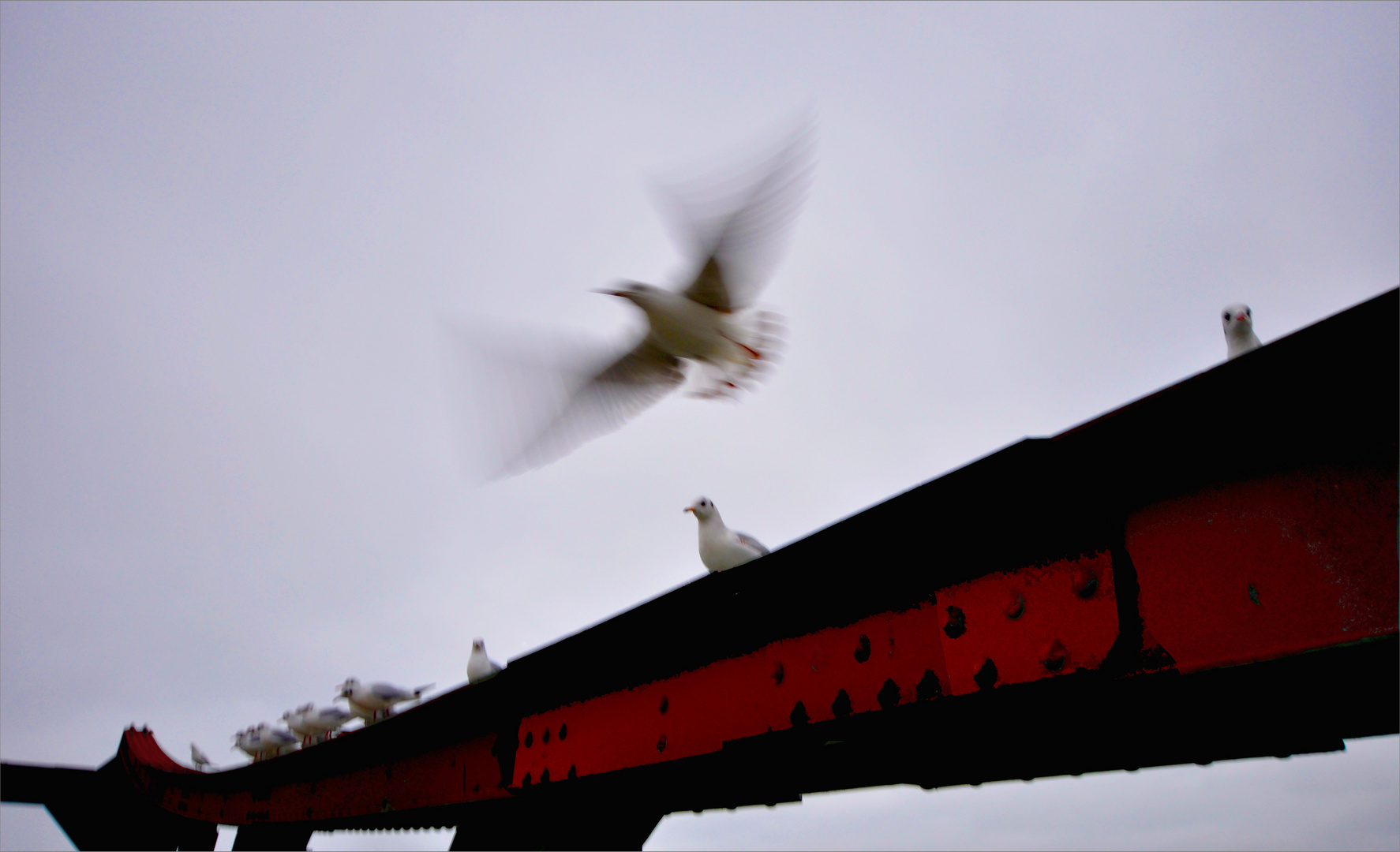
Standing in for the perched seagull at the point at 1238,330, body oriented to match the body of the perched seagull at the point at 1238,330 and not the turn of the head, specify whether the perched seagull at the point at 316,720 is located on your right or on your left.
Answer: on your right

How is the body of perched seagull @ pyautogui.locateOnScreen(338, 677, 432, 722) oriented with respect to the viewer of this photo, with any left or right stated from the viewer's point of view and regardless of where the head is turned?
facing to the left of the viewer

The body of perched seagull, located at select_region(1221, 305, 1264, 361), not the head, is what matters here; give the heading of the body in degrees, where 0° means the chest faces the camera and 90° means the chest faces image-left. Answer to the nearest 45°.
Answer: approximately 0°

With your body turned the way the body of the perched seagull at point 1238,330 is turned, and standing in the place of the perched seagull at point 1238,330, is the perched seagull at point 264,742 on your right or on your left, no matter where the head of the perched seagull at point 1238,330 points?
on your right

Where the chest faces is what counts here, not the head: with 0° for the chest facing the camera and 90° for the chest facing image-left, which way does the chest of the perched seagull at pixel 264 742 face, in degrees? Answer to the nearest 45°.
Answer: approximately 90°

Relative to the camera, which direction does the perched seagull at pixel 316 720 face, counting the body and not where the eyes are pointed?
to the viewer's left
